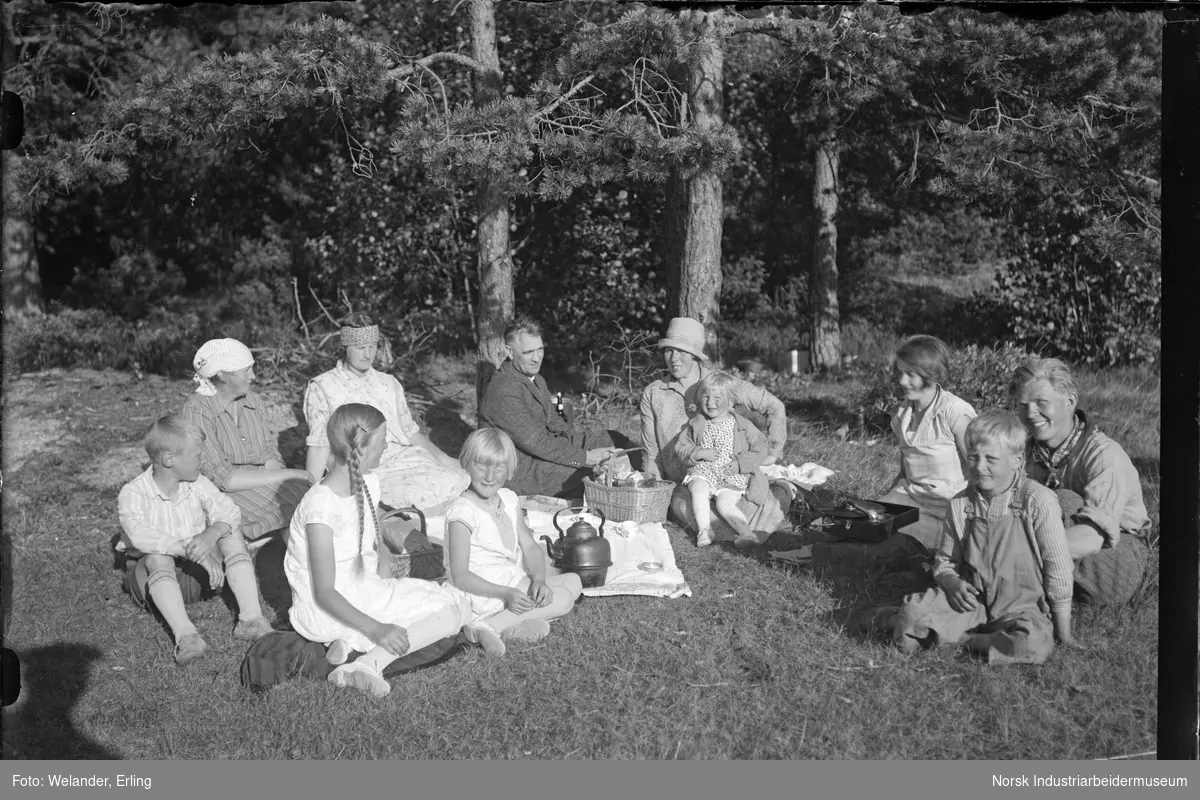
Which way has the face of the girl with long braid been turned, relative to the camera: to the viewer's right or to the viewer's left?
to the viewer's right

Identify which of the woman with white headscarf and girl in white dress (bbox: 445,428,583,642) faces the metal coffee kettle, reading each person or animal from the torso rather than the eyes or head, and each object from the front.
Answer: the woman with white headscarf

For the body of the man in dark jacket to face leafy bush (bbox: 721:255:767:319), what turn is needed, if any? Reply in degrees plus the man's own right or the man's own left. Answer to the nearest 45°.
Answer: approximately 135° to the man's own left

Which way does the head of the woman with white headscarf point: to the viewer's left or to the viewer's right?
to the viewer's right

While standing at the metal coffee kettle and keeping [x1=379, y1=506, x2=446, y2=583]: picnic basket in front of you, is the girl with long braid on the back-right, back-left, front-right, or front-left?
front-left

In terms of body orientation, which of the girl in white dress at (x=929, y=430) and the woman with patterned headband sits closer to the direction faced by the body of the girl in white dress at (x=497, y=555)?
the girl in white dress

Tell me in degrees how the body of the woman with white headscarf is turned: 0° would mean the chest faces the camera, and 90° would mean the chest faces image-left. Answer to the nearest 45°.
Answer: approximately 315°

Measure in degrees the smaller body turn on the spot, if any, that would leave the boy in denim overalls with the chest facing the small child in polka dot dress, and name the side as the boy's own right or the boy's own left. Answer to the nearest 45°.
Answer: approximately 90° to the boy's own right

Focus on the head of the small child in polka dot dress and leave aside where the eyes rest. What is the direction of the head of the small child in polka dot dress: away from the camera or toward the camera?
toward the camera

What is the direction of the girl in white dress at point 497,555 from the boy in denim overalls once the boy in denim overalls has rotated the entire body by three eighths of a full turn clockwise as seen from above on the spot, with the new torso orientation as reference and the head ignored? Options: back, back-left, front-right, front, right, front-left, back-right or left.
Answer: left

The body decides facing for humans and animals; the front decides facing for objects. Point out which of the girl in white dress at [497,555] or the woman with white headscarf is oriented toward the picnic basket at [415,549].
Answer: the woman with white headscarf

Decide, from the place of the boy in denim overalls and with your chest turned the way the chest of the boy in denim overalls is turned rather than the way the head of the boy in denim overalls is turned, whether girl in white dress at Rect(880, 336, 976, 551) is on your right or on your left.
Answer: on your right

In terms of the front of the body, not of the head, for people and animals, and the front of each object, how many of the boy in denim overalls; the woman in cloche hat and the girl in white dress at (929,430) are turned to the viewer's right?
0

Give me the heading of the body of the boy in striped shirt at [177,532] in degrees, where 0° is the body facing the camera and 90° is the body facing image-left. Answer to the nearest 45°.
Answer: approximately 315°

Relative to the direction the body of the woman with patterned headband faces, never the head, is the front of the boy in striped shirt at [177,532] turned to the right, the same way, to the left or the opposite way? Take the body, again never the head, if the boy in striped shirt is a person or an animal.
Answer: the same way

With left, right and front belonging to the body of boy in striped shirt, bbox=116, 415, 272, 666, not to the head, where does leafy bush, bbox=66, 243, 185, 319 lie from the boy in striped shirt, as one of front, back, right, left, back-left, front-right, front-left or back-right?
back-left

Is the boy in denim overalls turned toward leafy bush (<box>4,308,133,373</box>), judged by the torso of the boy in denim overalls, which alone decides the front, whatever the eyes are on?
no

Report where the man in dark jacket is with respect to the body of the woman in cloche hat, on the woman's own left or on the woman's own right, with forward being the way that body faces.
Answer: on the woman's own right

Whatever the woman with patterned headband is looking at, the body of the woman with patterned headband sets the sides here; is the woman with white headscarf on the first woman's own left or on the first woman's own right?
on the first woman's own right
